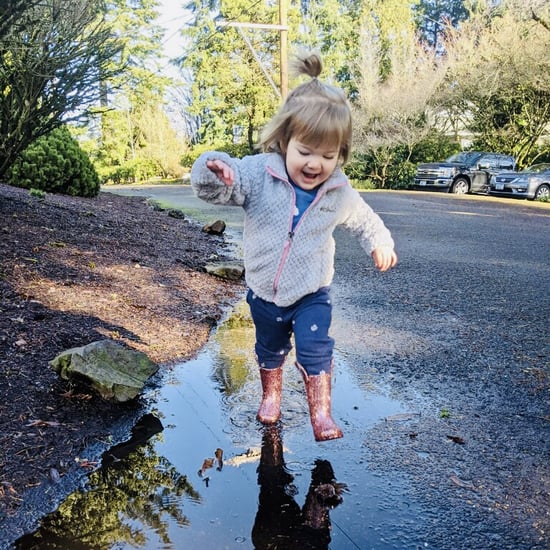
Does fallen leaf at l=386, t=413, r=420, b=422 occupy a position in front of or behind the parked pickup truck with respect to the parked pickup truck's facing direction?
in front

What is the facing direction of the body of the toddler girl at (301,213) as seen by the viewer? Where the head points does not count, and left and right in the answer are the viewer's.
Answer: facing the viewer

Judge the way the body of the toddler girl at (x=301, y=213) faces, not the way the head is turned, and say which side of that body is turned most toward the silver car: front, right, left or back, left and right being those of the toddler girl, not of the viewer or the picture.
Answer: back

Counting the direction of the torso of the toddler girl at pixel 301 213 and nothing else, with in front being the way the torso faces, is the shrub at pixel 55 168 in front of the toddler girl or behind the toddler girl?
behind

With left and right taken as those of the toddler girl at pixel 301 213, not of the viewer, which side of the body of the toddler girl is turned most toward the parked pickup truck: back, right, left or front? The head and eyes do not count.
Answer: back

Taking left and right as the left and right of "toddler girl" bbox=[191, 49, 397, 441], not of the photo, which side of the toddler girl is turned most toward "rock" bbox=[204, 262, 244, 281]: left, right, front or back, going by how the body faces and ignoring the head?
back

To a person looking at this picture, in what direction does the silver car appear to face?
facing the viewer and to the left of the viewer

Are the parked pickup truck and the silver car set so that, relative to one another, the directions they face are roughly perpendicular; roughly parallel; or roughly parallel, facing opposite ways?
roughly parallel

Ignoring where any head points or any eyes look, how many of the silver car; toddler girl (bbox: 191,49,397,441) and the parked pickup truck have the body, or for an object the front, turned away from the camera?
0

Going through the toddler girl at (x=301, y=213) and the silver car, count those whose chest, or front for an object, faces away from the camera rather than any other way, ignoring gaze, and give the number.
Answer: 0

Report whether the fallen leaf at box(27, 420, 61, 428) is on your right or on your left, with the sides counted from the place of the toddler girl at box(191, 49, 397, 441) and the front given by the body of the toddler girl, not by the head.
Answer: on your right

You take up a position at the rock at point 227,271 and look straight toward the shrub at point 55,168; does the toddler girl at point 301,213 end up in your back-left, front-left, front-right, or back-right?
back-left

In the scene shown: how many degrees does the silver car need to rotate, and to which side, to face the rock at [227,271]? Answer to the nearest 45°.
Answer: approximately 45° to its left

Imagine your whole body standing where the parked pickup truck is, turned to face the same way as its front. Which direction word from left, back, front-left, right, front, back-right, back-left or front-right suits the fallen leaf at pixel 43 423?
front-left

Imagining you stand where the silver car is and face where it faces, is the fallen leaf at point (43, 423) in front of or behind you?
in front

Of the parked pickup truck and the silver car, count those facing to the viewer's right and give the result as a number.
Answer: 0

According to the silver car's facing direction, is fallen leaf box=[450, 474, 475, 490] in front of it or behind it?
in front

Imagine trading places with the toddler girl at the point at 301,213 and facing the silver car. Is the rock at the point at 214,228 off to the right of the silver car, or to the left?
left
